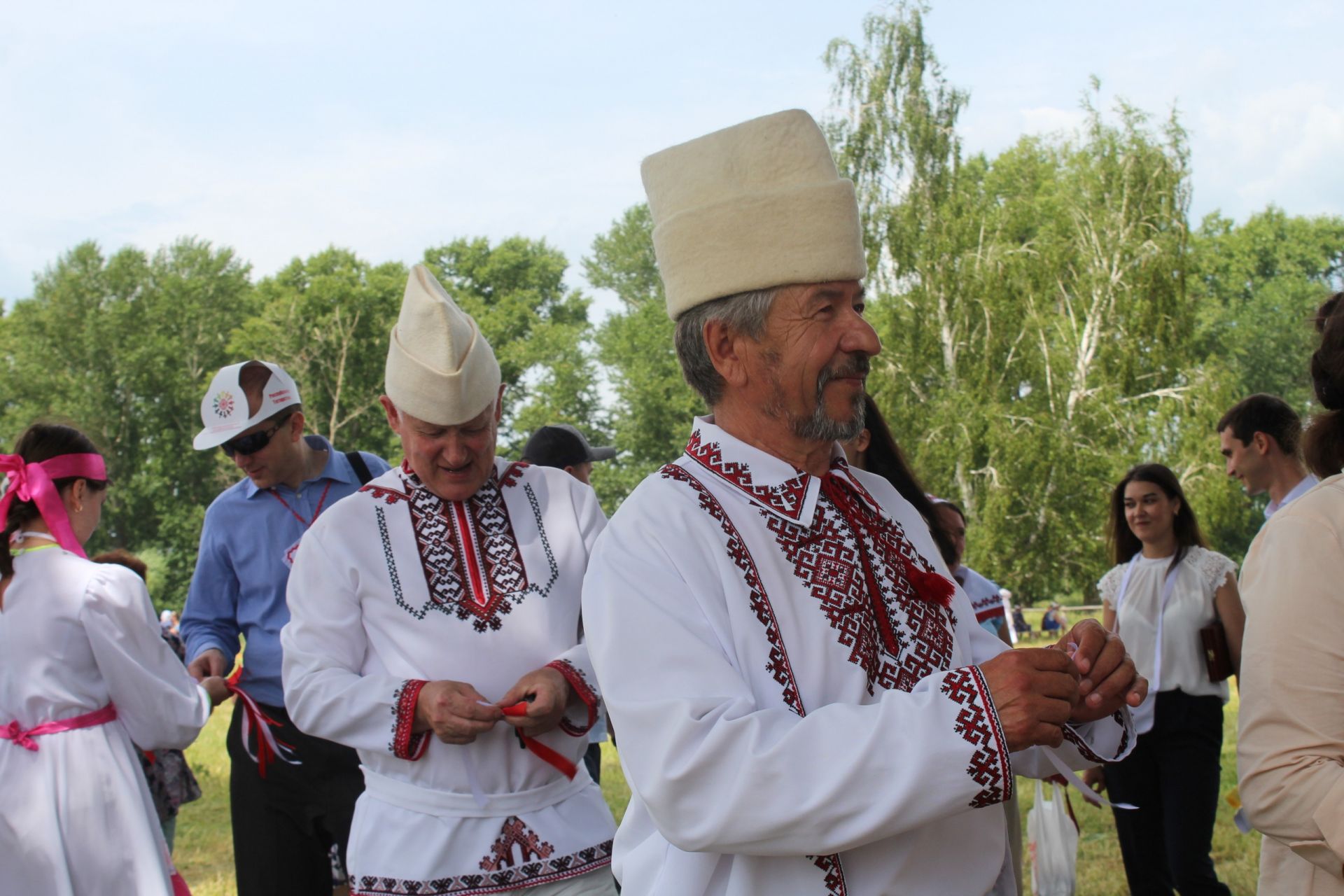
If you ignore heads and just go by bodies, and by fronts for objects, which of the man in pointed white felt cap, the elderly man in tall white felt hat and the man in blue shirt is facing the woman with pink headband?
the man in blue shirt

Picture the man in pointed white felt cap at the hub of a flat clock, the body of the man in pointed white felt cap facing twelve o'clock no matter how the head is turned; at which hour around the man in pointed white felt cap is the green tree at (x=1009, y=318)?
The green tree is roughly at 7 o'clock from the man in pointed white felt cap.

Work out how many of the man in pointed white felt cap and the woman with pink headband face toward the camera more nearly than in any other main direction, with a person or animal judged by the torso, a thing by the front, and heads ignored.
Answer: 1

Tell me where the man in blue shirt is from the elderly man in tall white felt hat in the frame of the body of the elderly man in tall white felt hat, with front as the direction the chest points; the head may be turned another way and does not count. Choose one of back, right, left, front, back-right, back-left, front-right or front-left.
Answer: back

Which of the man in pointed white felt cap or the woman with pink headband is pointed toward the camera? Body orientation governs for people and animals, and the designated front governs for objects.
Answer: the man in pointed white felt cap

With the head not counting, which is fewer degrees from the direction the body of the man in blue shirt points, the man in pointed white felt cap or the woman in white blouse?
the man in pointed white felt cap

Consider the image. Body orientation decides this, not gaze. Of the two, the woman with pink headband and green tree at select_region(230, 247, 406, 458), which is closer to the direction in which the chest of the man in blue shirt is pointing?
the woman with pink headband

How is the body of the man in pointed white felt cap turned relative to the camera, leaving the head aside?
toward the camera

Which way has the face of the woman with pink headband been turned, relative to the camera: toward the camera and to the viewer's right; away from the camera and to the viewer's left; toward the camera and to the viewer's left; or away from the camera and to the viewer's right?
away from the camera and to the viewer's right

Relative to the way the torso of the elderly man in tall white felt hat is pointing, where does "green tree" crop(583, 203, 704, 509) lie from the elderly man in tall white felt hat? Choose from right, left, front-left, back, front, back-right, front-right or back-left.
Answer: back-left

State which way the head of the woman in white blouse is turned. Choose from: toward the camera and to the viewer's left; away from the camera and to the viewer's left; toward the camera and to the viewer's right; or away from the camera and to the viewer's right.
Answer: toward the camera and to the viewer's left

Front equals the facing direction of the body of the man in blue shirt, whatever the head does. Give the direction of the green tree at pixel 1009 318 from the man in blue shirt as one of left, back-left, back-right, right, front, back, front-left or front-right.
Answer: back

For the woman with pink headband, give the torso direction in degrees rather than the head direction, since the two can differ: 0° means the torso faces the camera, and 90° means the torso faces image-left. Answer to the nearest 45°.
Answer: approximately 225°

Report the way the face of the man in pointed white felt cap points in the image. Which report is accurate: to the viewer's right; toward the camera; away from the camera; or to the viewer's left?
toward the camera

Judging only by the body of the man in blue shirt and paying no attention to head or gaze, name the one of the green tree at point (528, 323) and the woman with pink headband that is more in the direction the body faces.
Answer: the woman with pink headband

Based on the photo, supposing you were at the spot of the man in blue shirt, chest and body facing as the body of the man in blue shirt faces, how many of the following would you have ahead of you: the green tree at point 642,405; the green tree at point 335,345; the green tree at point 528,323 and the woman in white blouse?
0

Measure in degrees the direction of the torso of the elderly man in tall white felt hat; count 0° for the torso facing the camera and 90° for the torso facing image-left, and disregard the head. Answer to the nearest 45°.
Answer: approximately 315°

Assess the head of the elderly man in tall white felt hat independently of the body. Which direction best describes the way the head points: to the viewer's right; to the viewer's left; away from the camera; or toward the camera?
to the viewer's right
